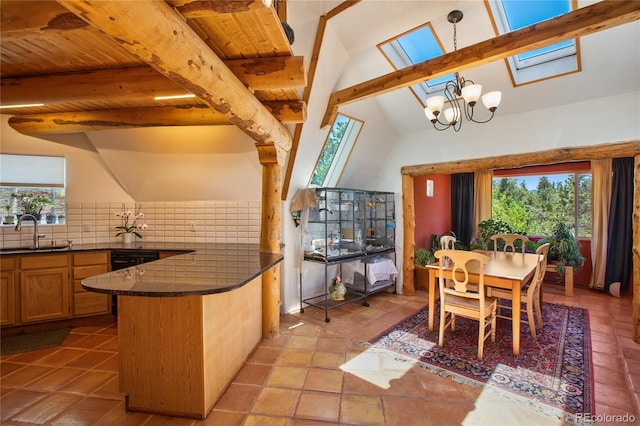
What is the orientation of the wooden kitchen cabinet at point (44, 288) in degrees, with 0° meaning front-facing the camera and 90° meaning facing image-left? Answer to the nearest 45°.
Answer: approximately 315°

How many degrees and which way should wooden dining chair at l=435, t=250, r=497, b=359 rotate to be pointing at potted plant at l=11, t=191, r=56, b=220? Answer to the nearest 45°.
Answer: approximately 135° to its left

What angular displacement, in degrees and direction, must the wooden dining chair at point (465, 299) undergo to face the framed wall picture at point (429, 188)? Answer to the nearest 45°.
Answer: approximately 45° to its left

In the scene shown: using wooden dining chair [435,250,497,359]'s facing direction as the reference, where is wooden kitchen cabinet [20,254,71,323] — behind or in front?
behind
